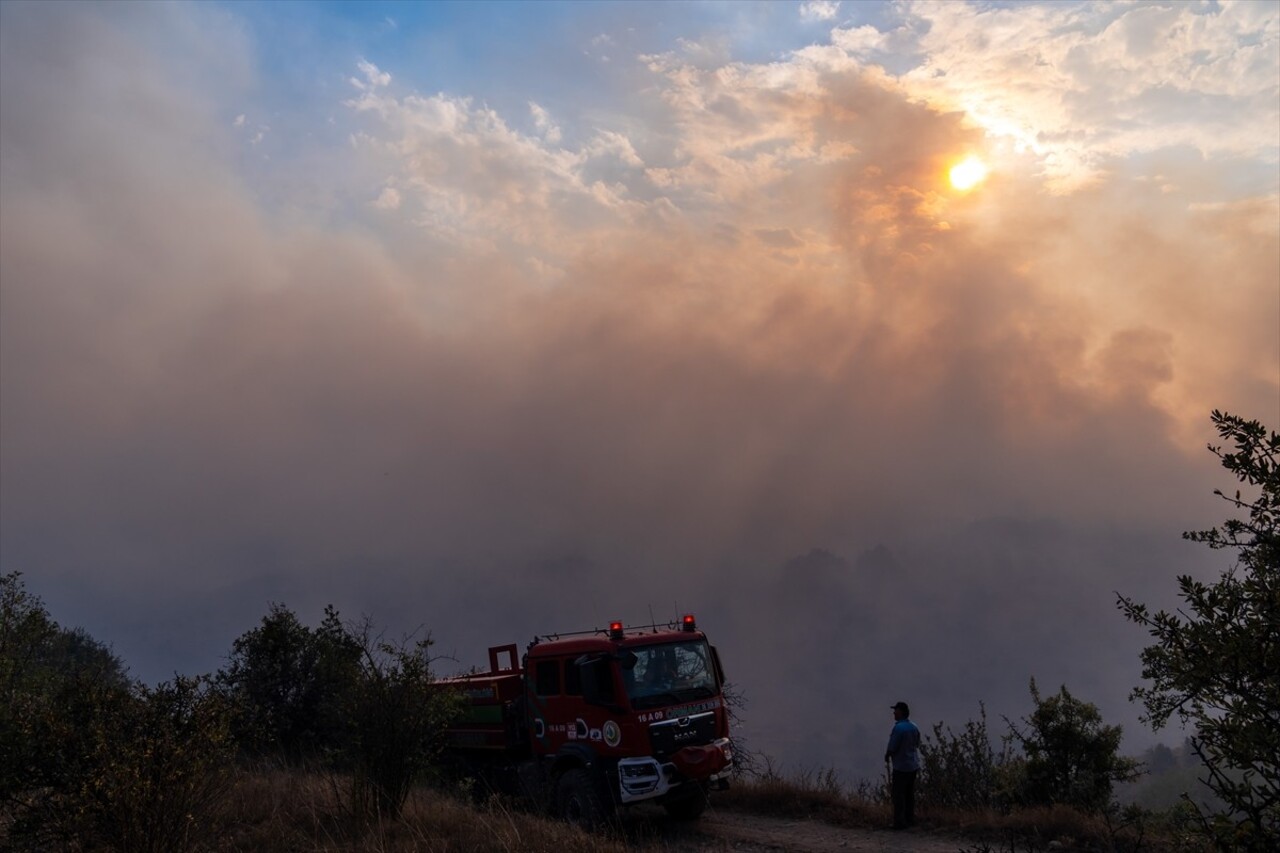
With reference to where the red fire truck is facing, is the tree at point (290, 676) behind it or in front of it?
behind

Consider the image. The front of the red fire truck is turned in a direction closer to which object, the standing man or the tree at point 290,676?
the standing man

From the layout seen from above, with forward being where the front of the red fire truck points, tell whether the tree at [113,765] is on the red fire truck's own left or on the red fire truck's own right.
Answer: on the red fire truck's own right

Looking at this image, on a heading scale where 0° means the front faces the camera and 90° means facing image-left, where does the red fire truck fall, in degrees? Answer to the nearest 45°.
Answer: approximately 315°

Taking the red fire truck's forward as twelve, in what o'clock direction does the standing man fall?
The standing man is roughly at 11 o'clock from the red fire truck.

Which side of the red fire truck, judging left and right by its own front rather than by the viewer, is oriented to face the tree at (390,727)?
right
